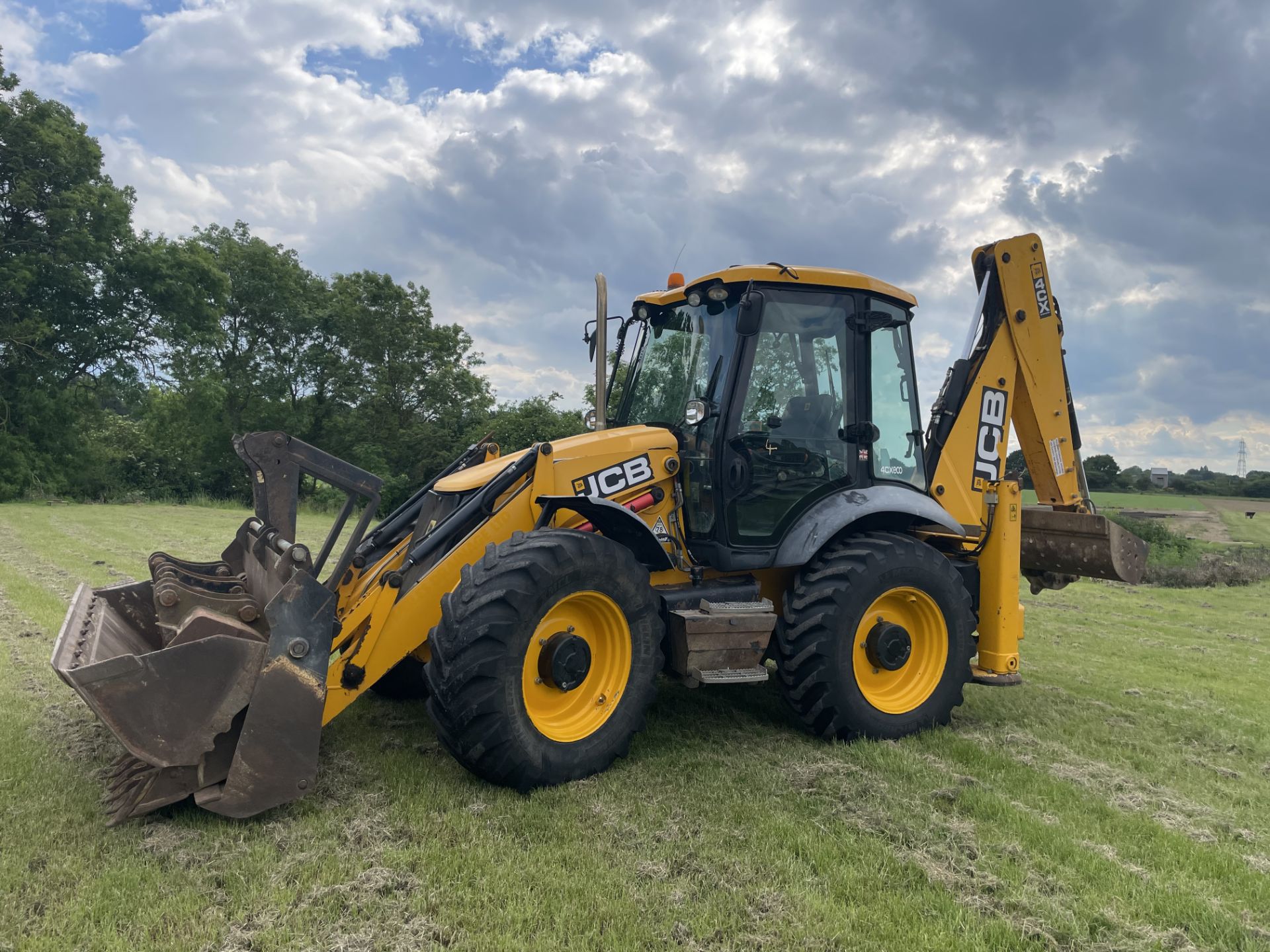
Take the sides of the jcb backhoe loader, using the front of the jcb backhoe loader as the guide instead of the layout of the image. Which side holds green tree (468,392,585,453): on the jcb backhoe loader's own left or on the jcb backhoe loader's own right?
on the jcb backhoe loader's own right

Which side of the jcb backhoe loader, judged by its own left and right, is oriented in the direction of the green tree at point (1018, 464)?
back

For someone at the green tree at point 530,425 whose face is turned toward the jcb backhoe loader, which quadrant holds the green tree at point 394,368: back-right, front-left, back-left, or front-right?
back-right

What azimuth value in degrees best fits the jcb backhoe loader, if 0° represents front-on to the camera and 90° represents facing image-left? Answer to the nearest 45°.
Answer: approximately 45°

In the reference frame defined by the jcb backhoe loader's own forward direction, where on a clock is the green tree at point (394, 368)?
The green tree is roughly at 4 o'clock from the jcb backhoe loader.

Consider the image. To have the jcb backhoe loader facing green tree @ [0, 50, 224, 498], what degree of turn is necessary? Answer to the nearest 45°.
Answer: approximately 90° to its right

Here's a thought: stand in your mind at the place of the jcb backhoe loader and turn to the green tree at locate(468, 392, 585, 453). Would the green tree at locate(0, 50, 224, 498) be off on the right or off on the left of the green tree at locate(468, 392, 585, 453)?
left
